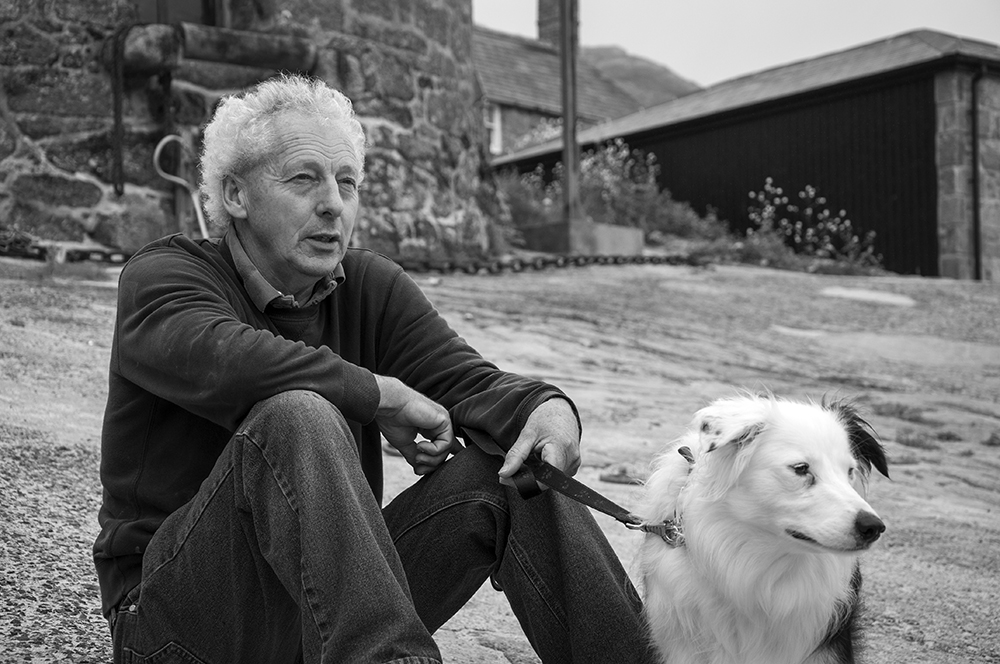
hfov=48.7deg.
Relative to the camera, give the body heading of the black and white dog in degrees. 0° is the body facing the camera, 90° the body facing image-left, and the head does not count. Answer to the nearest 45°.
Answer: approximately 315°

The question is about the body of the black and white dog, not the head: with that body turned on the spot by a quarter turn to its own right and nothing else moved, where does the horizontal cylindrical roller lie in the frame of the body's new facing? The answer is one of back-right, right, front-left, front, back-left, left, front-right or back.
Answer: right

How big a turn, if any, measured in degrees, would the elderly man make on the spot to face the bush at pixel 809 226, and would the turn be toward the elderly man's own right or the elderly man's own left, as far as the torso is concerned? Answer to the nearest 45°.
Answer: approximately 90° to the elderly man's own left

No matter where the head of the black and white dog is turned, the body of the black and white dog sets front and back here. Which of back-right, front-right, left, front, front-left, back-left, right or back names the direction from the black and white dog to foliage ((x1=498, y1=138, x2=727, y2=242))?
back-left

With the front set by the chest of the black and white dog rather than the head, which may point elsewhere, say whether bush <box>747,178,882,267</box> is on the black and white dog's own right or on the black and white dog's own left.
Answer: on the black and white dog's own left

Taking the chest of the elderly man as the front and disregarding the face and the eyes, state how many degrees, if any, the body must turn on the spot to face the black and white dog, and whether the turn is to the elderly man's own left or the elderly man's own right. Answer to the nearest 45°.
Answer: approximately 45° to the elderly man's own left

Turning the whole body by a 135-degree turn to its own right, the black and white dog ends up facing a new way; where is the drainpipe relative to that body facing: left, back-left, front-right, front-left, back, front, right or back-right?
right

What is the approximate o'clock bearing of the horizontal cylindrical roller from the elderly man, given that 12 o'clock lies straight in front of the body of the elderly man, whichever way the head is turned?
The horizontal cylindrical roller is roughly at 7 o'clock from the elderly man.

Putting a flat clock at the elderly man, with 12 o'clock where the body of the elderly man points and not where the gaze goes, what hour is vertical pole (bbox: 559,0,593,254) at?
The vertical pole is roughly at 8 o'clock from the elderly man.

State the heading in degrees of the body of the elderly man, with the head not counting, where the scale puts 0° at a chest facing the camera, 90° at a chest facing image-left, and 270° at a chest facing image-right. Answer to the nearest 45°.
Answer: approximately 315°

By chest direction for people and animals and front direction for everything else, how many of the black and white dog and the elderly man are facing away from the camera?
0

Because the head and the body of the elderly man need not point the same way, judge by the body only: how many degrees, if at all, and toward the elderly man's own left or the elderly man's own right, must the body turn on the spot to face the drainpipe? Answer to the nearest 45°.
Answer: approximately 90° to the elderly man's own left
